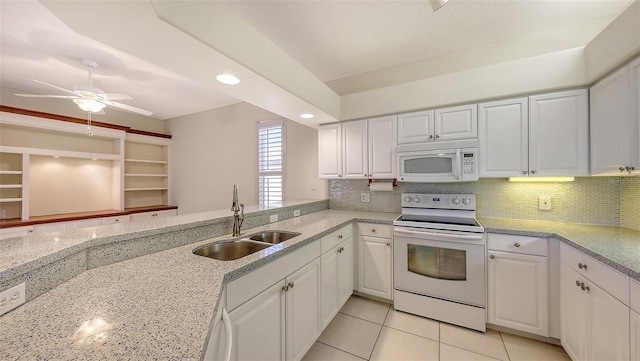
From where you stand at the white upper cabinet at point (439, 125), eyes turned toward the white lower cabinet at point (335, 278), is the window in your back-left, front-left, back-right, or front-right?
front-right

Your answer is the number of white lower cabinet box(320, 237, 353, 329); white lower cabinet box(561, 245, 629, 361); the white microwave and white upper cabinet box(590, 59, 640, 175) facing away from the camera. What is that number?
0

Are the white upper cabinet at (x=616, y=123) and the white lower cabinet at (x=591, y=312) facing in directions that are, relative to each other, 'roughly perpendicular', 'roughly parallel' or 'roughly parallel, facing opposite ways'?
roughly parallel

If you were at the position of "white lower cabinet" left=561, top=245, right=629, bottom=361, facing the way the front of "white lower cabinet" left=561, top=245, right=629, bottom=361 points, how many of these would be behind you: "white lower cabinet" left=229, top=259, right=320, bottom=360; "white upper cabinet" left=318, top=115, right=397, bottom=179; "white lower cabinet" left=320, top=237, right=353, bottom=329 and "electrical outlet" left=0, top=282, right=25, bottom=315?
0

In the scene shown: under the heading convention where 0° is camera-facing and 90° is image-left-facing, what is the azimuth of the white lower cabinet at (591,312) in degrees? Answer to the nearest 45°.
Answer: approximately 45°

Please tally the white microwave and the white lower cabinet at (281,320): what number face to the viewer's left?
0

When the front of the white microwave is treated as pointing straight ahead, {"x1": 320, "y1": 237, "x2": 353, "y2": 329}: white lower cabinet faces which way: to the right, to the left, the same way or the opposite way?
to the left

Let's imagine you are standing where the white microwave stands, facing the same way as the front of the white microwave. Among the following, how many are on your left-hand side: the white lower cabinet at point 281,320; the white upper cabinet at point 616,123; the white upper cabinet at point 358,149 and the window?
1

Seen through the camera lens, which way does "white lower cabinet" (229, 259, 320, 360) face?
facing the viewer and to the right of the viewer

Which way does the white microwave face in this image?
toward the camera

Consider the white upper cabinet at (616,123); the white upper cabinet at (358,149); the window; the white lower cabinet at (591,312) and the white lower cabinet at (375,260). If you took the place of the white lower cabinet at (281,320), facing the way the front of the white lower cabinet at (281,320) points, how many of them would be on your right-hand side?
0

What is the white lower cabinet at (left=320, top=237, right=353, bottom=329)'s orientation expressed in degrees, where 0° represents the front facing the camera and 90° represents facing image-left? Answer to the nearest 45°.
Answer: approximately 315°

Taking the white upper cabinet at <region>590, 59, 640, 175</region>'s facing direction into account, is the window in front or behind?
in front

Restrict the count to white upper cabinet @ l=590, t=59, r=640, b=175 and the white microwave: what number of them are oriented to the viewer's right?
0

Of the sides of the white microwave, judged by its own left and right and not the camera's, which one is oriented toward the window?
right

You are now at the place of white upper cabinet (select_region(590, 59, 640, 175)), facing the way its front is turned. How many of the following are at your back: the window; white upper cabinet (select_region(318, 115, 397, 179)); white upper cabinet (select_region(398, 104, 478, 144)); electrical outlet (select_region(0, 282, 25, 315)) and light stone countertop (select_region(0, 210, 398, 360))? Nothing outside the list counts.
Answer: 0

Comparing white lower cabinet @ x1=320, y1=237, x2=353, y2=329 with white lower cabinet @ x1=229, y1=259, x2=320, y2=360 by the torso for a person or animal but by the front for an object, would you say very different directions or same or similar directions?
same or similar directions

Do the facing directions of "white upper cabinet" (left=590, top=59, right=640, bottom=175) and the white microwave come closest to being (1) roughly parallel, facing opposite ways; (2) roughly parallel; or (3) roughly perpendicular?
roughly perpendicular
